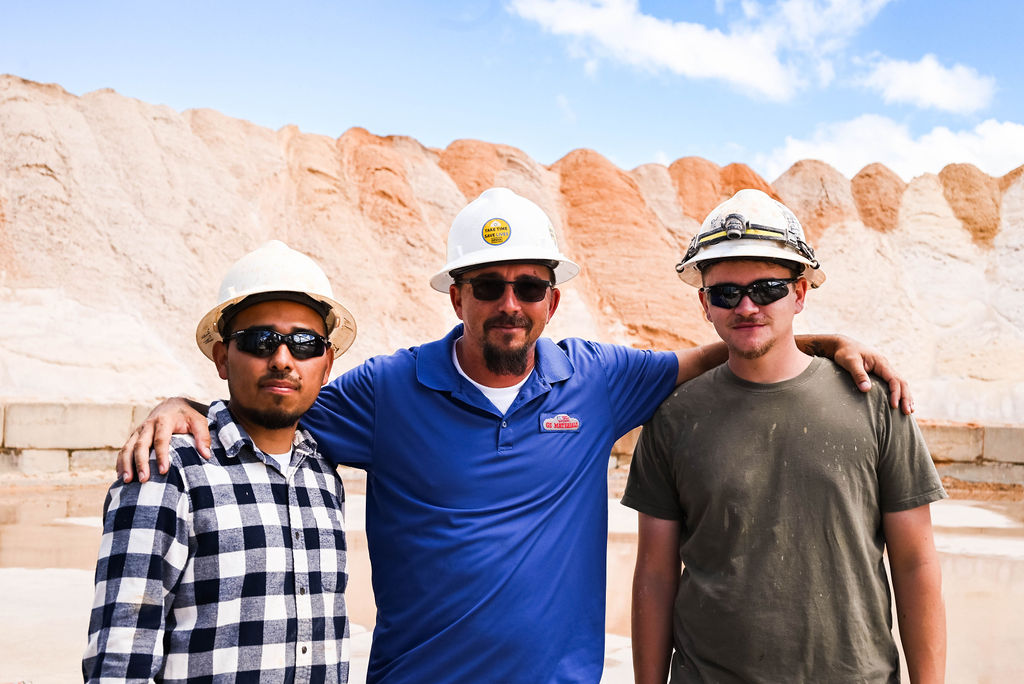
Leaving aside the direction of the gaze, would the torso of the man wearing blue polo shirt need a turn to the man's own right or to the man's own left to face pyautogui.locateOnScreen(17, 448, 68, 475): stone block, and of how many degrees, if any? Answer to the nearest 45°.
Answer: approximately 135° to the man's own right

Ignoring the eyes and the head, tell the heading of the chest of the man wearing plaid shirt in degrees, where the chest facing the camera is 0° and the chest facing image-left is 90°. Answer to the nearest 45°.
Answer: approximately 315°

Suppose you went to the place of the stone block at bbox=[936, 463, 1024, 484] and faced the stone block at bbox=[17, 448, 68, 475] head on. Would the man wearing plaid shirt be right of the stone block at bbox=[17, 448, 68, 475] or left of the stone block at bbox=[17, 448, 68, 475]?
left

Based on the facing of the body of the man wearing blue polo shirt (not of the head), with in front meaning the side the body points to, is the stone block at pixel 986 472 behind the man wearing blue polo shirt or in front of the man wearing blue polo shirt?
behind

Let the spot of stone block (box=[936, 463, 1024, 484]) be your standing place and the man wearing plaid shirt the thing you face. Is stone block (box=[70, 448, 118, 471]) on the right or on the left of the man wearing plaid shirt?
right

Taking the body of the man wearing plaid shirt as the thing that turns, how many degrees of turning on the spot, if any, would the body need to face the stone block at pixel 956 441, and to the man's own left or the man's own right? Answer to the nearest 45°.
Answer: approximately 90° to the man's own left

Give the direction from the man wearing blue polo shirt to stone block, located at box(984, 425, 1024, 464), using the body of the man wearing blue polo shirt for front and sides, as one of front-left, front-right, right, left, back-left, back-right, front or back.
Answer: back-left

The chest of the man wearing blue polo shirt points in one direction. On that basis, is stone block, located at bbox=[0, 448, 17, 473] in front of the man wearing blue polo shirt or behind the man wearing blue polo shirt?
behind

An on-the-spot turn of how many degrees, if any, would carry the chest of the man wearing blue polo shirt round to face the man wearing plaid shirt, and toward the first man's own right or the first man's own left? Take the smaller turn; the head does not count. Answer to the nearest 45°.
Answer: approximately 45° to the first man's own right
